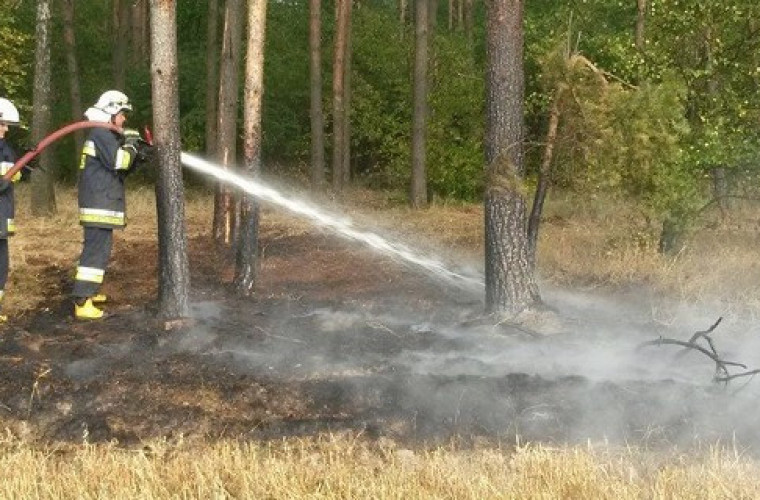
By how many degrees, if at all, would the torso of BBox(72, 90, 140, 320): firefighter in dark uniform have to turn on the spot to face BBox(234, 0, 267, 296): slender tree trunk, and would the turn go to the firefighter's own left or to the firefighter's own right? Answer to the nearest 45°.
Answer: approximately 45° to the firefighter's own left

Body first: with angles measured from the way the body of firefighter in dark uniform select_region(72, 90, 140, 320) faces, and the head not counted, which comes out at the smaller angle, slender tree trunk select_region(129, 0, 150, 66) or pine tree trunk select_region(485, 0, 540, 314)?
the pine tree trunk

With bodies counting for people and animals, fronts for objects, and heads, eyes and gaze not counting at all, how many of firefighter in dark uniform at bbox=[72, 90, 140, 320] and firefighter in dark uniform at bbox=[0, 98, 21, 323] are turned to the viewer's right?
2

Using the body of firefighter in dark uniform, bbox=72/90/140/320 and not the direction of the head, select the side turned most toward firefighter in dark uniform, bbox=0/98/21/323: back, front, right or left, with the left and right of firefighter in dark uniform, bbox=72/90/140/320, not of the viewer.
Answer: back

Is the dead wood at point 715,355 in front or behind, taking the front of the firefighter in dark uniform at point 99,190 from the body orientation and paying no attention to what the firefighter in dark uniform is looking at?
in front

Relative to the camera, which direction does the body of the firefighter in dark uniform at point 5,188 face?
to the viewer's right

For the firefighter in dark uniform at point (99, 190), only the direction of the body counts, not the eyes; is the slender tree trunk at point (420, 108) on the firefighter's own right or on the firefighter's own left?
on the firefighter's own left

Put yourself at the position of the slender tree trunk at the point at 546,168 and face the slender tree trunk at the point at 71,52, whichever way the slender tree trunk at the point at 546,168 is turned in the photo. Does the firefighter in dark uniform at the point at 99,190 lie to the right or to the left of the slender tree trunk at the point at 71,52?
left

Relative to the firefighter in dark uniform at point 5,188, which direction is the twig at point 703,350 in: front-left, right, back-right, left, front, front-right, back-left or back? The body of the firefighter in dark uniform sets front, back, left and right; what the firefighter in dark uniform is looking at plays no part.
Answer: front-right

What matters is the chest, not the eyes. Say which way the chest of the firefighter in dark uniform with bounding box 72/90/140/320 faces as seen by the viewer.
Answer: to the viewer's right

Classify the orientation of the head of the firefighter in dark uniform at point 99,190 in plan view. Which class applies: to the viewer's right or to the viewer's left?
to the viewer's right
